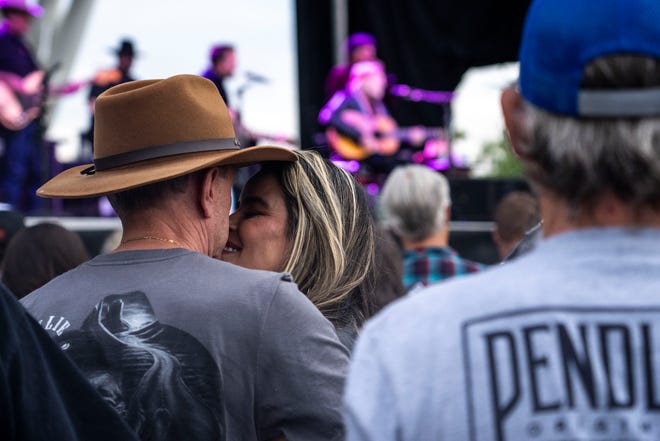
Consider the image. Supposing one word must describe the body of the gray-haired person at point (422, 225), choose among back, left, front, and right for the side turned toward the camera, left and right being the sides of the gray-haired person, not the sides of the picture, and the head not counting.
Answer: back

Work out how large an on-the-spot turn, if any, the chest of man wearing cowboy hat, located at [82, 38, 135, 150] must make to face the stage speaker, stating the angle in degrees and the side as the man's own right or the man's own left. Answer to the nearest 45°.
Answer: approximately 45° to the man's own left

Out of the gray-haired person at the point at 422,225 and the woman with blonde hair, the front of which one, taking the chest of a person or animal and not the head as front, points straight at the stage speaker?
the gray-haired person

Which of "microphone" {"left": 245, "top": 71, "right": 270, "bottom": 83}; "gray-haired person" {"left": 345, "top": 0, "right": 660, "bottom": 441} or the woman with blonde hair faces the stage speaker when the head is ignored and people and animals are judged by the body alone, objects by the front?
the gray-haired person

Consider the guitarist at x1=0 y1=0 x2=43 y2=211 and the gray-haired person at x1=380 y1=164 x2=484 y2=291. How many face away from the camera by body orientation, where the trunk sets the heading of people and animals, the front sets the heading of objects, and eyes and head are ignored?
1

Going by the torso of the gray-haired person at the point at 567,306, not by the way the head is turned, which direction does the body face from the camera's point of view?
away from the camera

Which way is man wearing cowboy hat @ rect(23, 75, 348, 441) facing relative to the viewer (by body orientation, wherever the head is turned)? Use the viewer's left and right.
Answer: facing away from the viewer and to the right of the viewer

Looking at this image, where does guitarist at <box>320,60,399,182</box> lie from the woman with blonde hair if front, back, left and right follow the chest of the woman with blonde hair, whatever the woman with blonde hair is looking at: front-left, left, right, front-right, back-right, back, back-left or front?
right

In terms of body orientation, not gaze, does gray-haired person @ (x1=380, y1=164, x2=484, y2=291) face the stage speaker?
yes

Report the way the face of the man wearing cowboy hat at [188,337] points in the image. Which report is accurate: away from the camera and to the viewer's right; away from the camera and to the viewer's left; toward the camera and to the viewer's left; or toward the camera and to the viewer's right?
away from the camera and to the viewer's right

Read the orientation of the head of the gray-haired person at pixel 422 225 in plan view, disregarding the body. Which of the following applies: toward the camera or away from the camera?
away from the camera

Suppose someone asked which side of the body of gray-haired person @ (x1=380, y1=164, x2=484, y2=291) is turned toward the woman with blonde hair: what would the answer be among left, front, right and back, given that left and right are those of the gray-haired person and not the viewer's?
back

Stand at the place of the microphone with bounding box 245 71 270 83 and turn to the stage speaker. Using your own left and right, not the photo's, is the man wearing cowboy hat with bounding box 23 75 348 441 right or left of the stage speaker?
right

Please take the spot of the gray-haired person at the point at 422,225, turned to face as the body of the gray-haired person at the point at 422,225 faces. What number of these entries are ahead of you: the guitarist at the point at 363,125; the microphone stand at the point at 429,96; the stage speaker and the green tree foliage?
4
